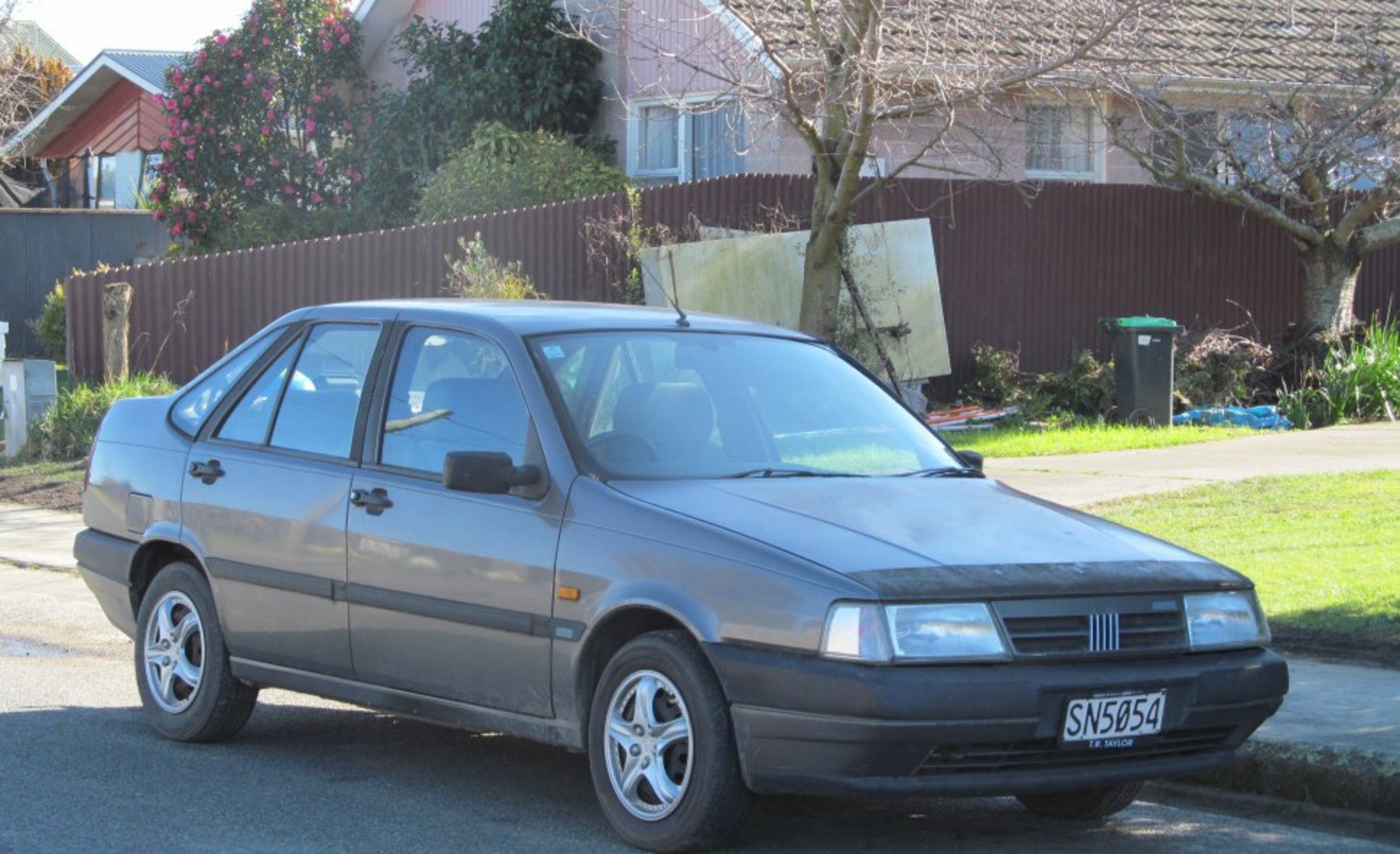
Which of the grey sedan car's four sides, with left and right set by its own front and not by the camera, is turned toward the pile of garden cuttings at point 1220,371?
left

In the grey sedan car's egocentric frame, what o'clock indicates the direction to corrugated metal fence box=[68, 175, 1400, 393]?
The corrugated metal fence is roughly at 8 o'clock from the grey sedan car.

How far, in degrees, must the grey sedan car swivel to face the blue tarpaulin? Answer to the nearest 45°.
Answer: approximately 90° to its left

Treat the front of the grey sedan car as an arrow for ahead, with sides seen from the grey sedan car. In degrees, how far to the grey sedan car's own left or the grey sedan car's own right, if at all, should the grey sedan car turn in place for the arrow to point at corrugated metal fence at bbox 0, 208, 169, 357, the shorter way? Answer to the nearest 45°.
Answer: approximately 135° to the grey sedan car's own left

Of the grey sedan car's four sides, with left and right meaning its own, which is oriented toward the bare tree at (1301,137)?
left

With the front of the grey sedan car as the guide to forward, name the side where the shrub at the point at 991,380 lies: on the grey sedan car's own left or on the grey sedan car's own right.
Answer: on the grey sedan car's own left

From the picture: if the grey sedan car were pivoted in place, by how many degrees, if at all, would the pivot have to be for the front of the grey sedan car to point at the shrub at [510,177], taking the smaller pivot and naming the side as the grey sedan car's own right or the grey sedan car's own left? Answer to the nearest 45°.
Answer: approximately 135° to the grey sedan car's own left

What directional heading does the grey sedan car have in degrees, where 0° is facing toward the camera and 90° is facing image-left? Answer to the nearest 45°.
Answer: approximately 315°

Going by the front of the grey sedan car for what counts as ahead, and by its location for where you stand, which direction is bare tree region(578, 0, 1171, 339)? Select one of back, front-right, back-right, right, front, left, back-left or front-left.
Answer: back-left

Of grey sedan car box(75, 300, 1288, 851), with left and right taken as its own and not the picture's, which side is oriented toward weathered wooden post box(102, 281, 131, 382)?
back
